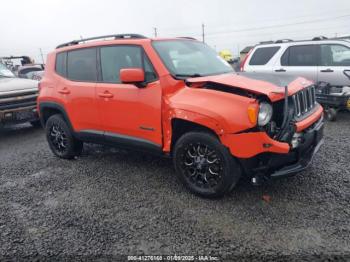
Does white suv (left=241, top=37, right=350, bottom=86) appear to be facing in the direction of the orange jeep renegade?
no

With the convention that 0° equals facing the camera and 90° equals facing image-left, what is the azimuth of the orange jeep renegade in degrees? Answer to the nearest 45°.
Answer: approximately 315°

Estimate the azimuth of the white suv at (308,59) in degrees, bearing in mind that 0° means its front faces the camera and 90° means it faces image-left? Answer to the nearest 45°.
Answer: approximately 270°

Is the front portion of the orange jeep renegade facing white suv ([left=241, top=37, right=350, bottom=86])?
no

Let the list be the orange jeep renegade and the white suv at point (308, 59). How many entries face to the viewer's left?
0
